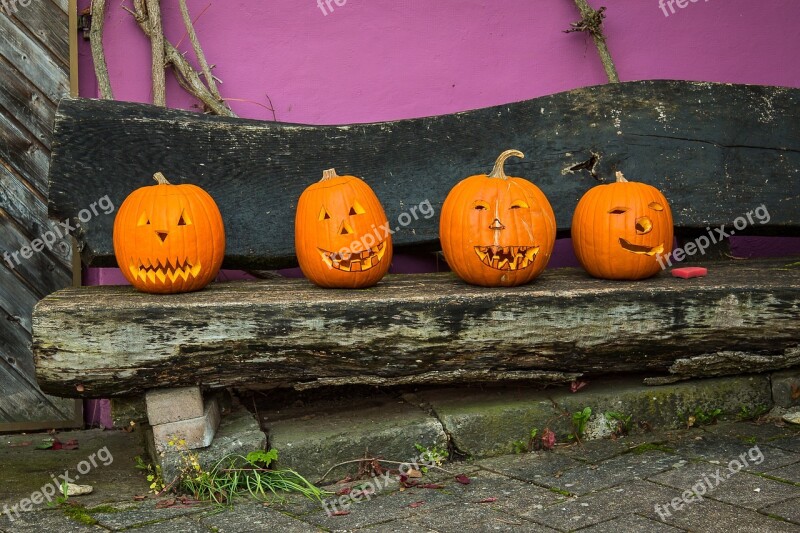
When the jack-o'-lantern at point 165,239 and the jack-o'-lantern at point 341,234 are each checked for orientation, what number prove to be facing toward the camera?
2

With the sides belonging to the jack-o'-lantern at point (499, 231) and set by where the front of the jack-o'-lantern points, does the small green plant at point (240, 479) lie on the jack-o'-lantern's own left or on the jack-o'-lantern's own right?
on the jack-o'-lantern's own right

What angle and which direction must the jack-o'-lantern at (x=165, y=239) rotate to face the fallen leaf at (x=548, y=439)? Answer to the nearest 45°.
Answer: approximately 90° to its left

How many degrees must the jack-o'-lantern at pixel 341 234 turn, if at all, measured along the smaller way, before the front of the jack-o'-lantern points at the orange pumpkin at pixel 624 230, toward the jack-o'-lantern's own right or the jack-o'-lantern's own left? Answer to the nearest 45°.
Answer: approximately 90° to the jack-o'-lantern's own left

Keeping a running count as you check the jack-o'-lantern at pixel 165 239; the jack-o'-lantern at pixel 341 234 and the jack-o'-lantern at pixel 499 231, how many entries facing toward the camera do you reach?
3

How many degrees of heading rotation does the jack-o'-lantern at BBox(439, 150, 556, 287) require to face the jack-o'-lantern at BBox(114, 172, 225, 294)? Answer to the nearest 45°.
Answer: approximately 90° to its right

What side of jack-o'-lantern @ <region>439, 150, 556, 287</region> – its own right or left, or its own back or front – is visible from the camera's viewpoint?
front

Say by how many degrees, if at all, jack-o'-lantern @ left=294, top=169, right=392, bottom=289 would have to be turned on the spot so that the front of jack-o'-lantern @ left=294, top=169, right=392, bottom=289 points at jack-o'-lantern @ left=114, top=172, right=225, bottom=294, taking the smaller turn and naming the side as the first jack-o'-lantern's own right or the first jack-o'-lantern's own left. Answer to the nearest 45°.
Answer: approximately 90° to the first jack-o'-lantern's own right

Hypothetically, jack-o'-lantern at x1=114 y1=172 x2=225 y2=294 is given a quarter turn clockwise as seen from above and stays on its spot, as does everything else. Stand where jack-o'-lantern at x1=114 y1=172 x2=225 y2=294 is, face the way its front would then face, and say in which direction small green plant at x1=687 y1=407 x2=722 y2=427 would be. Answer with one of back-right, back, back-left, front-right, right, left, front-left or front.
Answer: back

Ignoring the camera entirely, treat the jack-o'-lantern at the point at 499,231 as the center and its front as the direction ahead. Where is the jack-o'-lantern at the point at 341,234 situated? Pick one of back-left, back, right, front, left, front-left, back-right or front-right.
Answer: right

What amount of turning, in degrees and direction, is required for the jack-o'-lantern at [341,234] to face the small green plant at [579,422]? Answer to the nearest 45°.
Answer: approximately 90° to its left

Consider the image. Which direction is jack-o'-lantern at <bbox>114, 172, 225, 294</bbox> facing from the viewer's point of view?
toward the camera

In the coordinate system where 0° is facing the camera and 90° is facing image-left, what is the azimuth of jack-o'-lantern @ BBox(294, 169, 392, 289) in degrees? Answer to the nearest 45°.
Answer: approximately 0°

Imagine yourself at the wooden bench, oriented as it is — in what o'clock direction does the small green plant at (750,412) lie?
The small green plant is roughly at 9 o'clock from the wooden bench.

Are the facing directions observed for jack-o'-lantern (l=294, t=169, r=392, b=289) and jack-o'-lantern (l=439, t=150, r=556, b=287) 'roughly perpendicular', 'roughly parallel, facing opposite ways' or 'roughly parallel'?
roughly parallel
